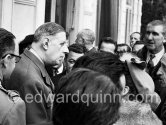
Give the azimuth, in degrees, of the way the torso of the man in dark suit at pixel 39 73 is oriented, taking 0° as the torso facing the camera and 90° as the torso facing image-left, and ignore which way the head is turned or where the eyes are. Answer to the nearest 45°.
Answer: approximately 270°

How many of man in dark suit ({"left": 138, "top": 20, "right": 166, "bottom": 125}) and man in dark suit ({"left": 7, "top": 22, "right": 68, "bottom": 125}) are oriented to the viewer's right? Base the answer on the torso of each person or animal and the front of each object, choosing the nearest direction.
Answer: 1

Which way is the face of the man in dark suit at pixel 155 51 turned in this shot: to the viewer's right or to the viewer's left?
to the viewer's left

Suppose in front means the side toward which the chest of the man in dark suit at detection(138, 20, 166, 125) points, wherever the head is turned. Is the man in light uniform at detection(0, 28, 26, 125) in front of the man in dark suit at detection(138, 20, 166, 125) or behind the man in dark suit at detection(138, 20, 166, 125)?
in front

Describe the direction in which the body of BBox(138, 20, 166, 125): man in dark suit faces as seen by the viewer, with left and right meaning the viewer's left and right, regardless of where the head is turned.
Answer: facing the viewer and to the left of the viewer

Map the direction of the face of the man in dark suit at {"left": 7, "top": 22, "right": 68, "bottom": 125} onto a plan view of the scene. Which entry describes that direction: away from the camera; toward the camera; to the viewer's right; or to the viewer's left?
to the viewer's right

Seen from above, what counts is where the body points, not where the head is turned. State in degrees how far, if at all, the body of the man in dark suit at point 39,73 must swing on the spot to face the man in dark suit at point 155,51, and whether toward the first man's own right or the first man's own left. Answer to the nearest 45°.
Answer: approximately 45° to the first man's own left
